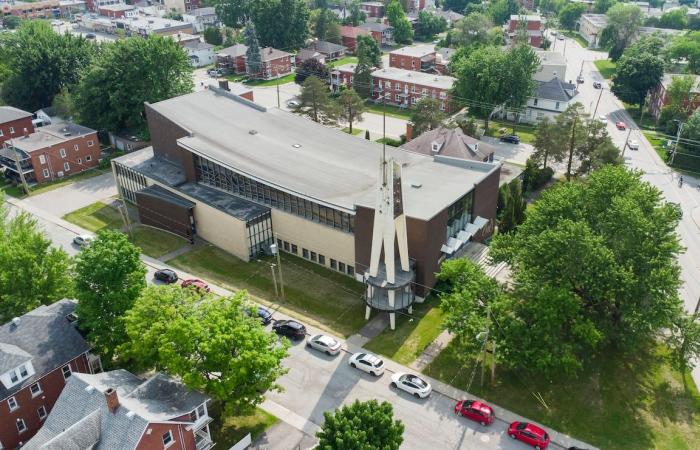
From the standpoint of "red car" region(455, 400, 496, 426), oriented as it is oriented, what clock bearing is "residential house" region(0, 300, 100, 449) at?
The residential house is roughly at 10 o'clock from the red car.

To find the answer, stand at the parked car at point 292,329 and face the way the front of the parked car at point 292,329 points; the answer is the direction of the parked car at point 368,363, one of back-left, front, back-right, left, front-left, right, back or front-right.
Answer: back

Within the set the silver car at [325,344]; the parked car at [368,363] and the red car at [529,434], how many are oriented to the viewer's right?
0

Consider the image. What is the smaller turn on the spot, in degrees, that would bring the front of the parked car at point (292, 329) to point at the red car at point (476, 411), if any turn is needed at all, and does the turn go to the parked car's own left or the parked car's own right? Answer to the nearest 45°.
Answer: approximately 180°

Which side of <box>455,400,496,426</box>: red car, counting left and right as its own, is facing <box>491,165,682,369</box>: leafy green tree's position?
right

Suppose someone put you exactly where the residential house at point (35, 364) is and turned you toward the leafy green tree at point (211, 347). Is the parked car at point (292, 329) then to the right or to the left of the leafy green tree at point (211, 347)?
left

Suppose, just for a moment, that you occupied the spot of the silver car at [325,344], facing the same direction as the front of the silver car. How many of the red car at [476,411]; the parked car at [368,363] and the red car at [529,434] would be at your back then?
3

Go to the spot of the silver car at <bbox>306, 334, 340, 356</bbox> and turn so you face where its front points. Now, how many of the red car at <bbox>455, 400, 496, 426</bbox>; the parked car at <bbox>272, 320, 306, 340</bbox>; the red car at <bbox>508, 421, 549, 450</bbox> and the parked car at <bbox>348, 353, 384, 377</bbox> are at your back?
3

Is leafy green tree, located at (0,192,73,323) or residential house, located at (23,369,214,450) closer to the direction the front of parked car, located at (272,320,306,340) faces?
the leafy green tree

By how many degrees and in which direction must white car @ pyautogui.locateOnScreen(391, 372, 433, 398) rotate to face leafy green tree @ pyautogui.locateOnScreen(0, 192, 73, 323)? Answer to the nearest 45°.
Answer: approximately 45° to its left

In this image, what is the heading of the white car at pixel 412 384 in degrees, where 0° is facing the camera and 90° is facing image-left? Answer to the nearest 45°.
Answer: approximately 135°

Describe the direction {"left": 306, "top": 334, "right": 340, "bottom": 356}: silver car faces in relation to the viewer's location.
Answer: facing away from the viewer and to the left of the viewer

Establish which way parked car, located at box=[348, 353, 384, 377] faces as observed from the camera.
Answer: facing away from the viewer and to the left of the viewer

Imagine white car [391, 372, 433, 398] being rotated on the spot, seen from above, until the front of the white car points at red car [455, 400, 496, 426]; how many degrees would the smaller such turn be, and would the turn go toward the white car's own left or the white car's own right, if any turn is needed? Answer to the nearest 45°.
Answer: approximately 180°

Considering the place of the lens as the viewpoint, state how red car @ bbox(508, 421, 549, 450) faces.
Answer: facing away from the viewer and to the left of the viewer

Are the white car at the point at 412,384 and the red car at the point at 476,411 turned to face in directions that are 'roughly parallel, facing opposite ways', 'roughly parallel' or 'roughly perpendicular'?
roughly parallel

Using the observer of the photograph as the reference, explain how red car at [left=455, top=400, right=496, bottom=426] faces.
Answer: facing away from the viewer and to the left of the viewer

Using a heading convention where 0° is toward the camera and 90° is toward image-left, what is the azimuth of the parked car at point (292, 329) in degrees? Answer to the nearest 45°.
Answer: approximately 135°

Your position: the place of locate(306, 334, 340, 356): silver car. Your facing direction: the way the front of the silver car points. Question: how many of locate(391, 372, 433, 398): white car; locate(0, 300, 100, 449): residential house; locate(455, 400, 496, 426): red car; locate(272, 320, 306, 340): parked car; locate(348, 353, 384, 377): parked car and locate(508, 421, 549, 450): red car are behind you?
4

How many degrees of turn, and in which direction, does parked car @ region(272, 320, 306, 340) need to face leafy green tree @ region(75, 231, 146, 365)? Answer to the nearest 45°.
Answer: approximately 45° to its left

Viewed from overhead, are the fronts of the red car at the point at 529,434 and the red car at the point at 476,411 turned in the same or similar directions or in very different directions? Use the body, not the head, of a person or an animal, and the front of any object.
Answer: same or similar directions

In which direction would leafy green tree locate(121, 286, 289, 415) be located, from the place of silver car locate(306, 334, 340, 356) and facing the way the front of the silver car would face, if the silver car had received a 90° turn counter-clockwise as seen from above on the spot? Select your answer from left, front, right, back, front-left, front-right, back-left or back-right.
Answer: front

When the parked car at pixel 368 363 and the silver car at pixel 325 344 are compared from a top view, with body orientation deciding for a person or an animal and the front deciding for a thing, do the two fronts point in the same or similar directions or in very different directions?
same or similar directions
